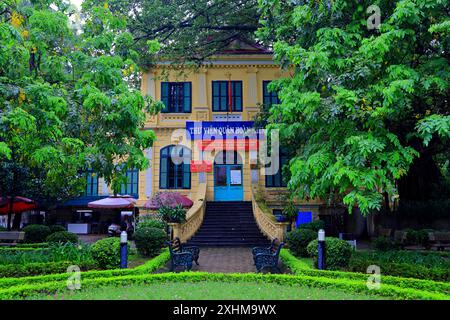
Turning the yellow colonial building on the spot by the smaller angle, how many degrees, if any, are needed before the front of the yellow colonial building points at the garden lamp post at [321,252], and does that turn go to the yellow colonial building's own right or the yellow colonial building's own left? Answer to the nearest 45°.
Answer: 0° — it already faces it

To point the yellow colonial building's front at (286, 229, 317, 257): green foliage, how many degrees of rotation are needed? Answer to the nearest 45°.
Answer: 0° — it already faces it

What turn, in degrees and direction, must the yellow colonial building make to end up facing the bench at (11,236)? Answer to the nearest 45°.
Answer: approximately 45° to its right

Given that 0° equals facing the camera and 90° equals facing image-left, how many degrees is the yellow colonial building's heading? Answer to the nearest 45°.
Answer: approximately 0°

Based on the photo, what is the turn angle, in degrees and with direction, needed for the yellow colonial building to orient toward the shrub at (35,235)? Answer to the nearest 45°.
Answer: approximately 45° to its right

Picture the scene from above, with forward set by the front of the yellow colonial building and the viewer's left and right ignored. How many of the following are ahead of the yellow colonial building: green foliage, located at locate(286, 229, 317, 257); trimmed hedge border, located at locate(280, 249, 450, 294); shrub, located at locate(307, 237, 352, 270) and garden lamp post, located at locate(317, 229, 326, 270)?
4

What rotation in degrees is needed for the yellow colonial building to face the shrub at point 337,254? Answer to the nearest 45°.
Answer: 0° — it already faces it

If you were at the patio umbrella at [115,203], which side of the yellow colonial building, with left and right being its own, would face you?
right
